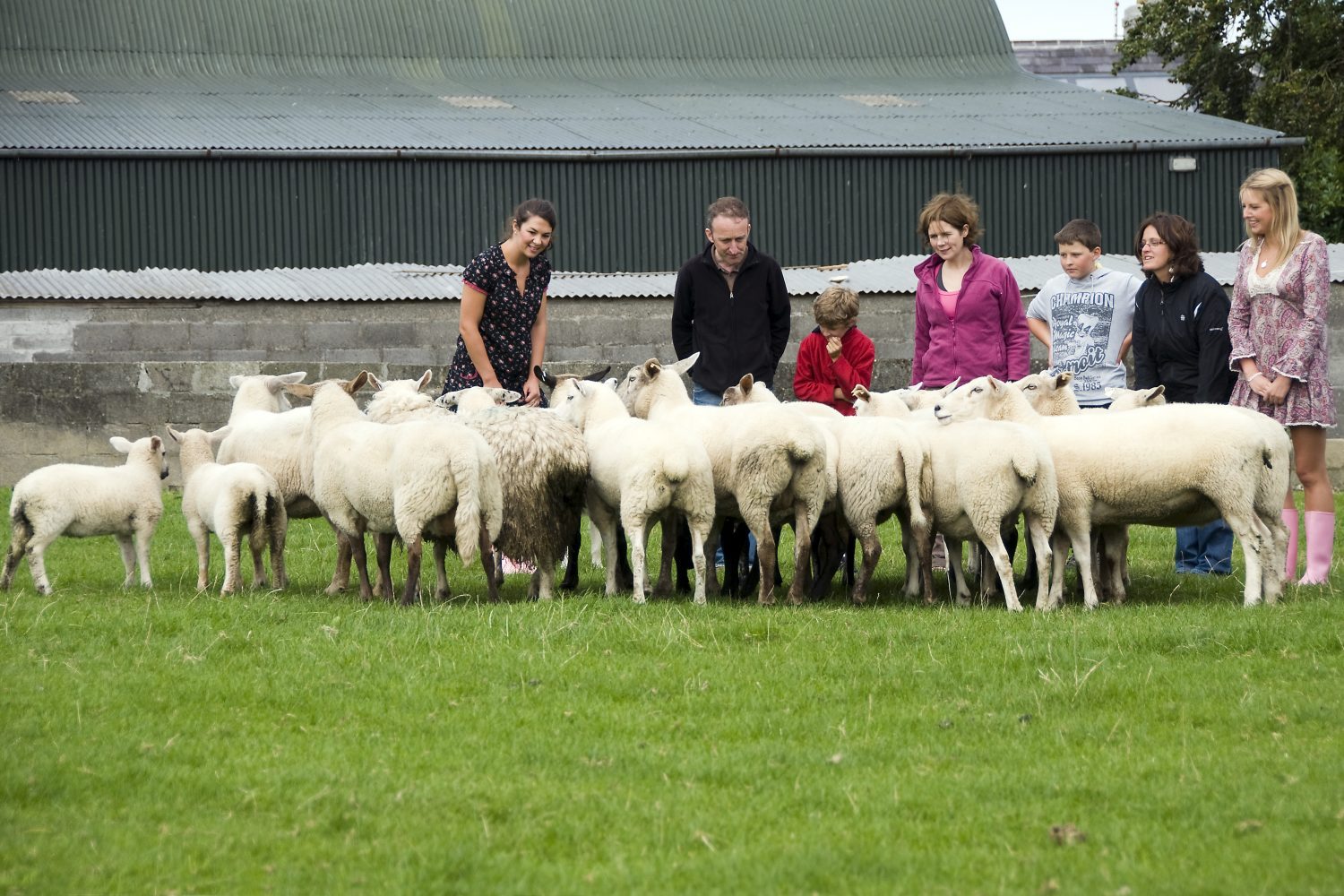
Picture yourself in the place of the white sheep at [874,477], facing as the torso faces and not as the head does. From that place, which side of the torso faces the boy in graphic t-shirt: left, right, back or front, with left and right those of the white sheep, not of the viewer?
right

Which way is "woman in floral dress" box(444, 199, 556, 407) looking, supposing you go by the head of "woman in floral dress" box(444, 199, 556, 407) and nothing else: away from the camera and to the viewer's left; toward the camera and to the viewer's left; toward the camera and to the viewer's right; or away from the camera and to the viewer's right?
toward the camera and to the viewer's right

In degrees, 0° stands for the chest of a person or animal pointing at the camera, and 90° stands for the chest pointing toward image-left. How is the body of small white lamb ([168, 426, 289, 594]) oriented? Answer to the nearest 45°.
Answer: approximately 135°

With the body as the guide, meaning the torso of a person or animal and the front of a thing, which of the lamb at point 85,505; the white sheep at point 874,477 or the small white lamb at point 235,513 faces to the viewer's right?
the lamb

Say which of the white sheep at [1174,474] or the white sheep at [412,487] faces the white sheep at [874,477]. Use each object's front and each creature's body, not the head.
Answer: the white sheep at [1174,474]

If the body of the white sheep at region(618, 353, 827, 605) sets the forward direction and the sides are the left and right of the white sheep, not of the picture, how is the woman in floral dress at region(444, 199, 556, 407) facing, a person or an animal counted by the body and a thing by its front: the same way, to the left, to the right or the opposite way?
the opposite way

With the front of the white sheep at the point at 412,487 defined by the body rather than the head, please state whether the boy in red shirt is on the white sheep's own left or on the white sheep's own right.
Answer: on the white sheep's own right

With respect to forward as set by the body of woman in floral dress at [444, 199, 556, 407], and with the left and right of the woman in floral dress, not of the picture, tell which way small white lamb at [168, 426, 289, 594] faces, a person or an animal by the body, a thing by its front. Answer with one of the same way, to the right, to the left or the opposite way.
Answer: the opposite way

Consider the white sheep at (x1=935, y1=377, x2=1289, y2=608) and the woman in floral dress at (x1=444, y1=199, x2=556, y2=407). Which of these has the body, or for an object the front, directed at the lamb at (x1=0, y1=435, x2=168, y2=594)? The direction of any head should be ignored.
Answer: the white sheep

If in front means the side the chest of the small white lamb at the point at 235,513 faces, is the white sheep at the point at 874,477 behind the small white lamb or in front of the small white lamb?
behind

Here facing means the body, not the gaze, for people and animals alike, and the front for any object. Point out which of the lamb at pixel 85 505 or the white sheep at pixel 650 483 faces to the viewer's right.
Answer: the lamb

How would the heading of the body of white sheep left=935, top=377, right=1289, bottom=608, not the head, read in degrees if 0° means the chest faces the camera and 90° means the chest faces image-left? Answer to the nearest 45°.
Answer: approximately 90°
